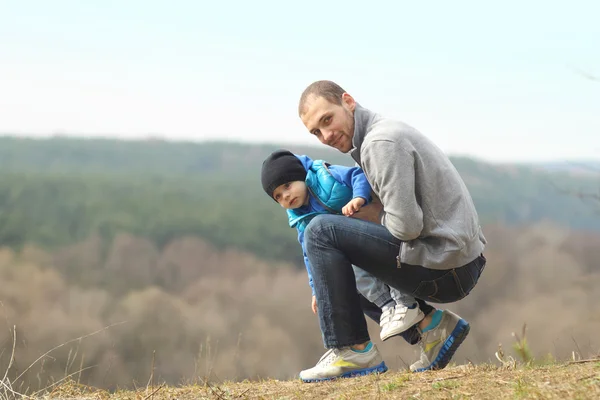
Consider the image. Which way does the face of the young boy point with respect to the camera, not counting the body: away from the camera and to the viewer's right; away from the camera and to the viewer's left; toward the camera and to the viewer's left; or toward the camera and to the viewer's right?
toward the camera and to the viewer's left

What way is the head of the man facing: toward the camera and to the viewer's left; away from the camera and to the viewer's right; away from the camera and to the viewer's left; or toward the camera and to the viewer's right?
toward the camera and to the viewer's left

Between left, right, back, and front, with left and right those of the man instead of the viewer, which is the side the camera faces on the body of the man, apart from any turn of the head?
left
